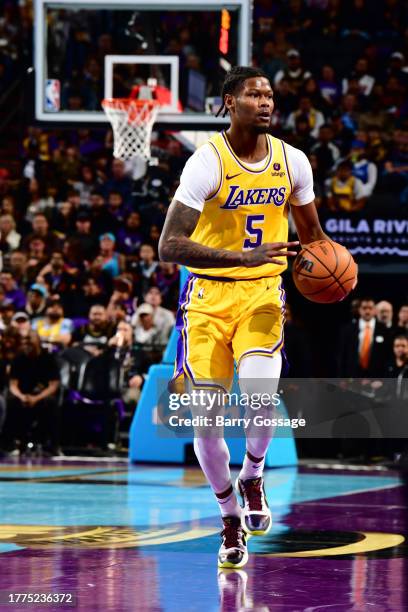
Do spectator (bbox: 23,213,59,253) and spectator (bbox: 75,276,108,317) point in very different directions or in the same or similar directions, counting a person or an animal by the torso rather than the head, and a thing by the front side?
same or similar directions

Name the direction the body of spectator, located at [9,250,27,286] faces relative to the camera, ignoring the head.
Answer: toward the camera

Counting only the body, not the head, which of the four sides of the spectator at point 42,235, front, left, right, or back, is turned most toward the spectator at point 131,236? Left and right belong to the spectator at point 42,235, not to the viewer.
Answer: left

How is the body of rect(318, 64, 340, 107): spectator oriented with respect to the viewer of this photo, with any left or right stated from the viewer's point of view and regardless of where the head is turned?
facing the viewer

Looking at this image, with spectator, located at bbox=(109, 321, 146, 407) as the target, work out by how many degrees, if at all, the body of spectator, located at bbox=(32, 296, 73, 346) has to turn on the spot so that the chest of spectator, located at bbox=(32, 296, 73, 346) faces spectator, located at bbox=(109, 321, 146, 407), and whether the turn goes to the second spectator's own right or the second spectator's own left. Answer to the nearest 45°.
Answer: approximately 45° to the second spectator's own left

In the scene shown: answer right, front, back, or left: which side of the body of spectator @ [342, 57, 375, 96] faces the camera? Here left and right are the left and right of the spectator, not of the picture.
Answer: front

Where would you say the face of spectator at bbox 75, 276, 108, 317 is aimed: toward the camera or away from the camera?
toward the camera

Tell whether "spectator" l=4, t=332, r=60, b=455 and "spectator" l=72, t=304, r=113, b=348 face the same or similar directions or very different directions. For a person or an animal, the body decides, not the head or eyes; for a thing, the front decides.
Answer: same or similar directions

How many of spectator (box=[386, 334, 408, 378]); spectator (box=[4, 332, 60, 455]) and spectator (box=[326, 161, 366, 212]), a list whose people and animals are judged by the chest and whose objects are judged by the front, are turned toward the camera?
3

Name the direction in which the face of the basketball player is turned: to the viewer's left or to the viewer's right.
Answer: to the viewer's right

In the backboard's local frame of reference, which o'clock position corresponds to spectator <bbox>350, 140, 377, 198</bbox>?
The spectator is roughly at 7 o'clock from the backboard.

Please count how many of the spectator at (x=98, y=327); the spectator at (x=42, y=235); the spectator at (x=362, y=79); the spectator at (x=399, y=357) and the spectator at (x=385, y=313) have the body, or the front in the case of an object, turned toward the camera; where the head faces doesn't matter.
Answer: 5

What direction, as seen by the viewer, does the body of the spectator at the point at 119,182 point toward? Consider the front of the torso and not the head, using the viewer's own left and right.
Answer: facing the viewer

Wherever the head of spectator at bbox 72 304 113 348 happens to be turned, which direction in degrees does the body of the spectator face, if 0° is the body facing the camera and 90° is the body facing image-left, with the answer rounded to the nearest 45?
approximately 0°
